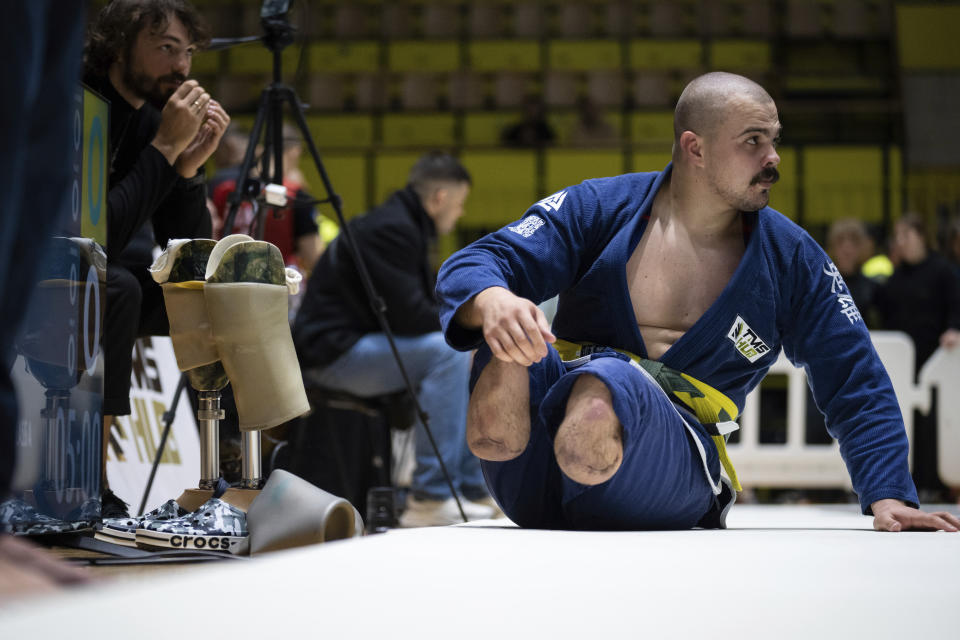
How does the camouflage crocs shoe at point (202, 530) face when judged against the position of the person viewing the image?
facing to the left of the viewer

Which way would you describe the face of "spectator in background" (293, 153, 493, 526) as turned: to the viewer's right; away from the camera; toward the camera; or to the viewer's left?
to the viewer's right

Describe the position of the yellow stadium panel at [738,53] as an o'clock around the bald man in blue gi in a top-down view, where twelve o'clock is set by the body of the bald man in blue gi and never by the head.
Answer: The yellow stadium panel is roughly at 6 o'clock from the bald man in blue gi.

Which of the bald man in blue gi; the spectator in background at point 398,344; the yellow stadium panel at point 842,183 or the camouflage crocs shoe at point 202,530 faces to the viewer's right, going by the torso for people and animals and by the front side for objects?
the spectator in background

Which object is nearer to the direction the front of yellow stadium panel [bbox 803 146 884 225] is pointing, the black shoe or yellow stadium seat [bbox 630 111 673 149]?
the black shoe

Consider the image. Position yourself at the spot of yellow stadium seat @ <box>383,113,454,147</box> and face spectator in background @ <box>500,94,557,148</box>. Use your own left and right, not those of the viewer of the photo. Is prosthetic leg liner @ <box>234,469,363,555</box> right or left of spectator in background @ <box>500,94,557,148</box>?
right

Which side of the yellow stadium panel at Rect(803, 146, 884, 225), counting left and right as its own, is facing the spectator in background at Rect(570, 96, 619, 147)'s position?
right

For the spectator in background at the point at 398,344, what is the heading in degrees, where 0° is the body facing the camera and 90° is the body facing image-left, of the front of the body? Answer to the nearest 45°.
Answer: approximately 270°

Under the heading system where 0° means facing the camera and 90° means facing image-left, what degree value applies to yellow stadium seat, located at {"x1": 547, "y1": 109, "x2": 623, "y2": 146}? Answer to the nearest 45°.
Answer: approximately 0°
